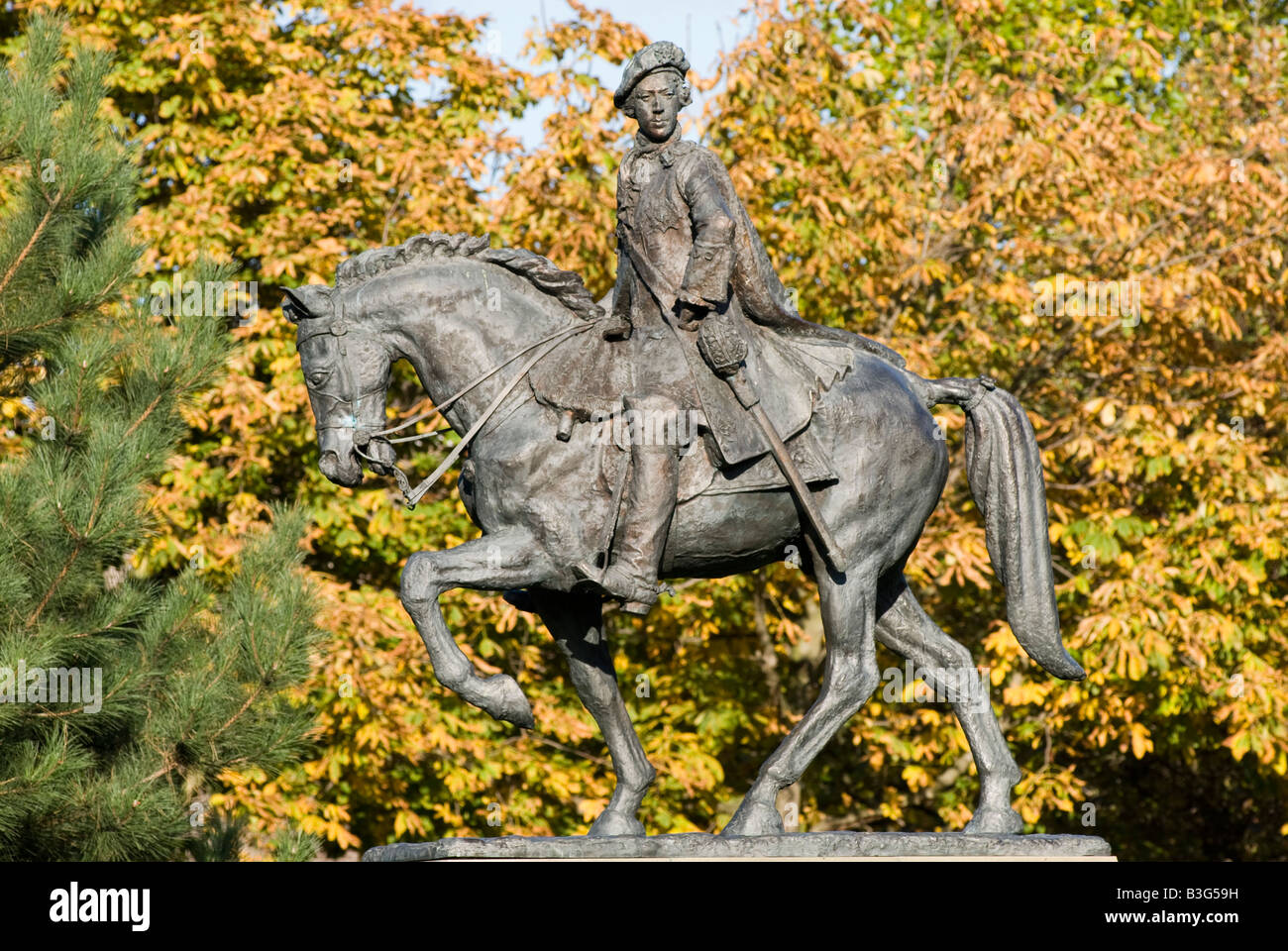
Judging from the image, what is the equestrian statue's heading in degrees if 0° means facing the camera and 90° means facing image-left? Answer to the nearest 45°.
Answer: approximately 90°
